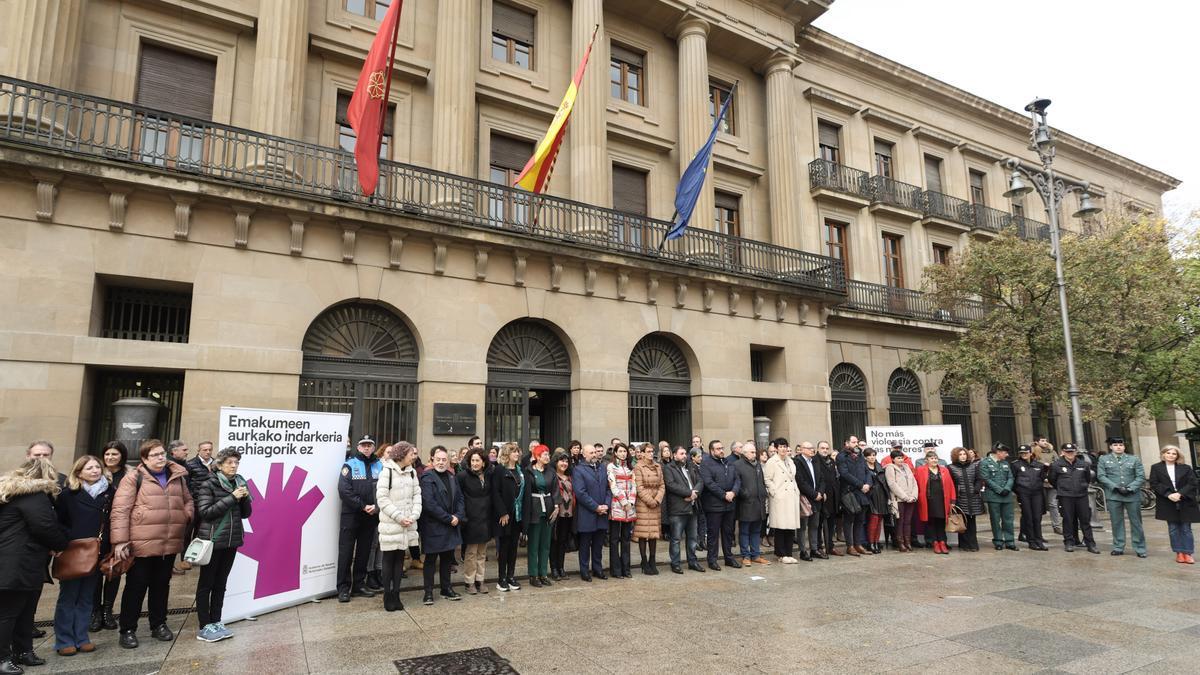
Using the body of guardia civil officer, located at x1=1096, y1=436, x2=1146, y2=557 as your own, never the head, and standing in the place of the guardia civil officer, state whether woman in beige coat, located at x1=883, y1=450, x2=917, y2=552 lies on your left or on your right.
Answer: on your right

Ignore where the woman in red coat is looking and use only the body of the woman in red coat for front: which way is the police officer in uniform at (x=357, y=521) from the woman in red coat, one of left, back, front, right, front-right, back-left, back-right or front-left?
front-right

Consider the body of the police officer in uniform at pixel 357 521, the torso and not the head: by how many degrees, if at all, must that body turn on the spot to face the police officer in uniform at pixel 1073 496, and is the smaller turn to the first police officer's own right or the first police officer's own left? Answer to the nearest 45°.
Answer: approximately 45° to the first police officer's own left

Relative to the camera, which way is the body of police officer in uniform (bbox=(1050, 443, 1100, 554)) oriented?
toward the camera

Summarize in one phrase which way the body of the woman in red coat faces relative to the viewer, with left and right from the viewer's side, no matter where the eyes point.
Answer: facing the viewer

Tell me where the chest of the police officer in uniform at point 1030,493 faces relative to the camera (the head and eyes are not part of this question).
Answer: toward the camera
